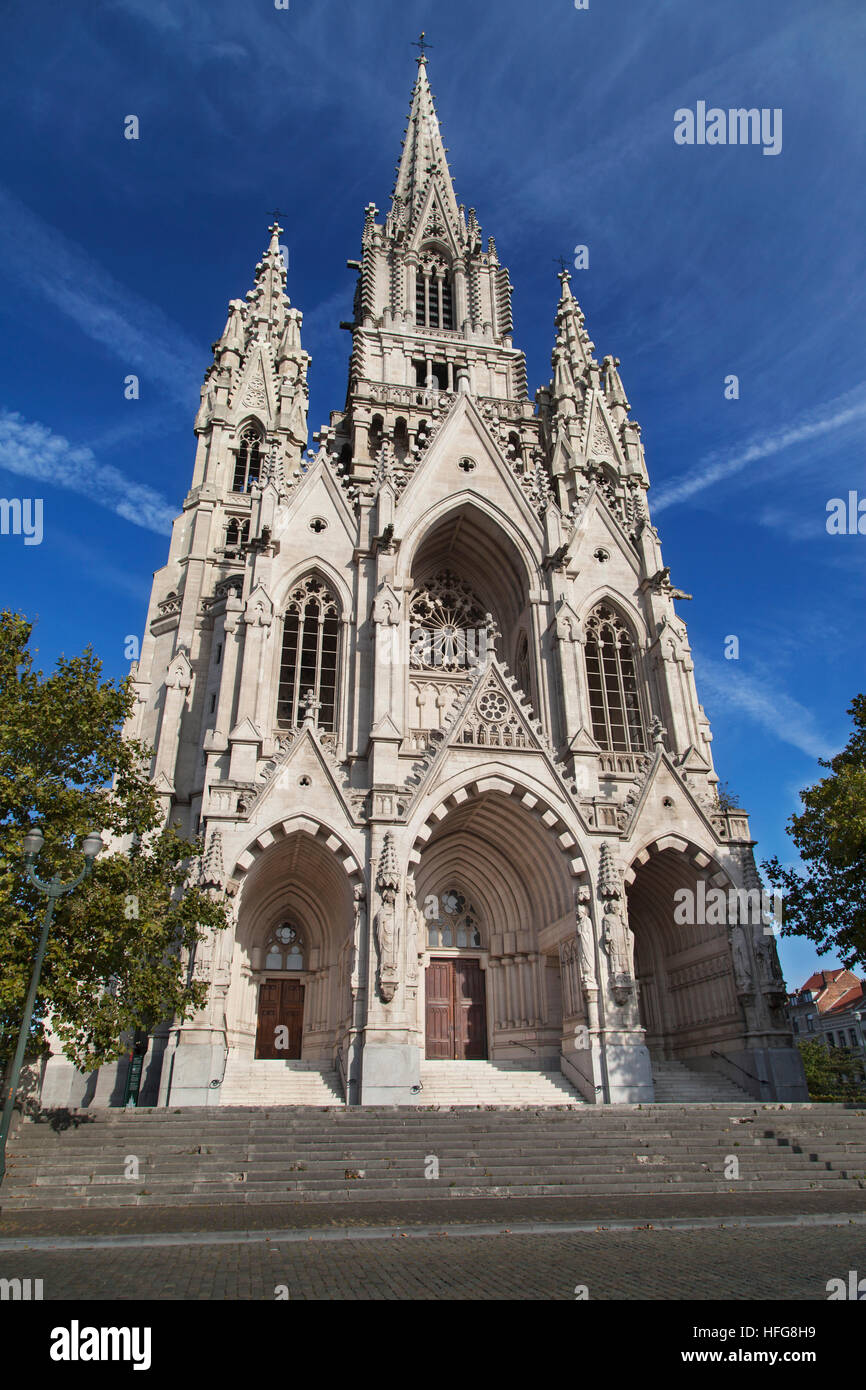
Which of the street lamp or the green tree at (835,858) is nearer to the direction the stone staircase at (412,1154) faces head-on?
the street lamp

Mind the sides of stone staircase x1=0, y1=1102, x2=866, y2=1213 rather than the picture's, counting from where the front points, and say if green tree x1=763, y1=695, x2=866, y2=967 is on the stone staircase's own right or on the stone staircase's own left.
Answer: on the stone staircase's own left

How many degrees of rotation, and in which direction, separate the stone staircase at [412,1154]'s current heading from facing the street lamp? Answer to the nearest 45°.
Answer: approximately 45° to its right

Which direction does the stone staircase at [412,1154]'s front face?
toward the camera

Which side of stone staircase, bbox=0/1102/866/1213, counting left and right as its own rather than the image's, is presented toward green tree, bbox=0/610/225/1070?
right

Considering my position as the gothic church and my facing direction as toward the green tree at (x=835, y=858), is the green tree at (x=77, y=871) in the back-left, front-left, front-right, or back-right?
back-right
